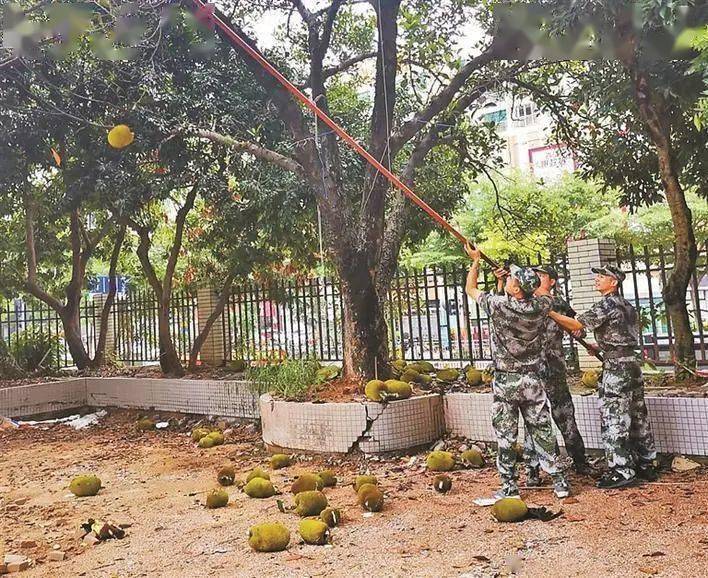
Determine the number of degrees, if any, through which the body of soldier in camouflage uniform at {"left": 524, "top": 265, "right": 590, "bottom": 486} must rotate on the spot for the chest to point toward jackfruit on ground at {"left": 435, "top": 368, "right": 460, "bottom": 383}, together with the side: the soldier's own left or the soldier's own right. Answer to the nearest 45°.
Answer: approximately 45° to the soldier's own right

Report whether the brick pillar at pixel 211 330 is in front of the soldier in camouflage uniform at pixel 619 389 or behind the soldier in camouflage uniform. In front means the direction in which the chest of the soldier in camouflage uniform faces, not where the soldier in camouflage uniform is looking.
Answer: in front

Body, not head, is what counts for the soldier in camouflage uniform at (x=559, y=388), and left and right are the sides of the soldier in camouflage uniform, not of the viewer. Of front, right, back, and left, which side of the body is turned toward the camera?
left

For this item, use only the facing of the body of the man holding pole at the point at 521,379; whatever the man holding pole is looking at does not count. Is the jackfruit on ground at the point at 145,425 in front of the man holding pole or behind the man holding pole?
in front

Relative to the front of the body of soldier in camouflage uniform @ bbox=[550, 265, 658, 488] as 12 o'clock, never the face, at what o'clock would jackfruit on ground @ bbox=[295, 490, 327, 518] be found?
The jackfruit on ground is roughly at 11 o'clock from the soldier in camouflage uniform.

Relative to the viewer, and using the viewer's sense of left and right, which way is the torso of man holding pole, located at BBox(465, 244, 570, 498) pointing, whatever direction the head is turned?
facing away from the viewer and to the left of the viewer

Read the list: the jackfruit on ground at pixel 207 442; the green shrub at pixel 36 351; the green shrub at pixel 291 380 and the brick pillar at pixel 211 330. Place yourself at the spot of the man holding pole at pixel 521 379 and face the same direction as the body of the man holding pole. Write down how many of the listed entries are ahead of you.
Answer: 4

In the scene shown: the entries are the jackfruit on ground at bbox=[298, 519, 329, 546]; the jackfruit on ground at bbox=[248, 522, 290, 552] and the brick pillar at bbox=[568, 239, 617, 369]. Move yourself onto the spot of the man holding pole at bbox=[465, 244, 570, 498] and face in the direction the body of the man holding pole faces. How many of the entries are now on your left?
2

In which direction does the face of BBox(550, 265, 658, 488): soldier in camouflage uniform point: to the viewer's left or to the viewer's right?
to the viewer's left

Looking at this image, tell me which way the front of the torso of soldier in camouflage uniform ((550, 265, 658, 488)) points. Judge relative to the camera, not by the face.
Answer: to the viewer's left
